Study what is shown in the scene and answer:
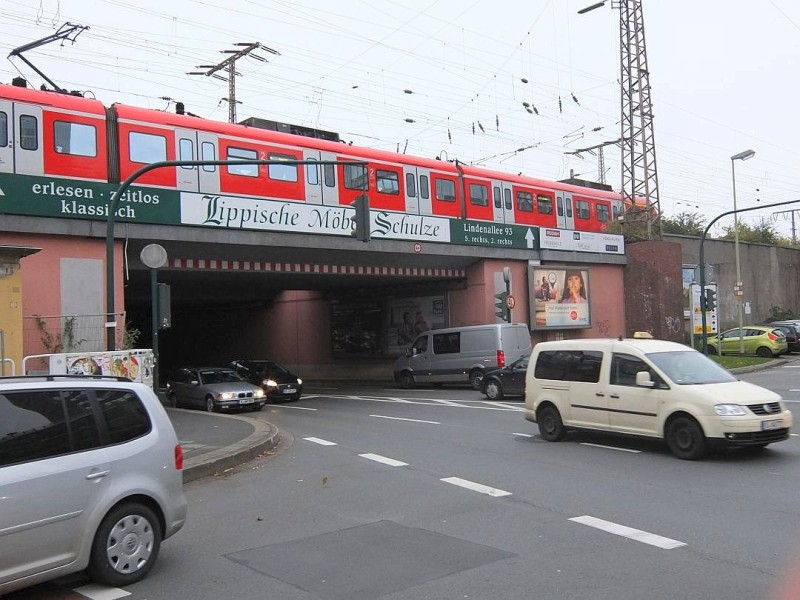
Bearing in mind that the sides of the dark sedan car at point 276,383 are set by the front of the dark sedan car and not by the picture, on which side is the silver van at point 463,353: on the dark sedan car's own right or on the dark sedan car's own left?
on the dark sedan car's own left

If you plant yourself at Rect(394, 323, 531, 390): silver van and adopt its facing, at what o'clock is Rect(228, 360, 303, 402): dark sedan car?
The dark sedan car is roughly at 10 o'clock from the silver van.

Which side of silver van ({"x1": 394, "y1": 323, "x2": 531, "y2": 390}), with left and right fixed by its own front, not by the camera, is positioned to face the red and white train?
front

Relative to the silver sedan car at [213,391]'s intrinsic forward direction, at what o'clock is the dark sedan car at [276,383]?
the dark sedan car at [276,383] is roughly at 9 o'clock from the silver sedan car at [213,391].

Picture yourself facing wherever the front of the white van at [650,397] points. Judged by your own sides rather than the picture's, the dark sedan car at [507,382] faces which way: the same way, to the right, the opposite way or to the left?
the opposite way

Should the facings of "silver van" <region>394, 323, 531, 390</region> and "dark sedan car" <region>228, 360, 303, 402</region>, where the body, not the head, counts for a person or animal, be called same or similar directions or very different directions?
very different directions

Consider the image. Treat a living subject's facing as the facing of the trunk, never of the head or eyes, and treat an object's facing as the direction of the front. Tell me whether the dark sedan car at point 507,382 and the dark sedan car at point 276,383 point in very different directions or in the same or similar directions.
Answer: very different directions

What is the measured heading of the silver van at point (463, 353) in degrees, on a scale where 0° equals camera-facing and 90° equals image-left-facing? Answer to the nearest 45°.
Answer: approximately 135°

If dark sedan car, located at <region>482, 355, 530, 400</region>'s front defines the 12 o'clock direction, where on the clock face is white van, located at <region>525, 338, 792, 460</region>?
The white van is roughly at 7 o'clock from the dark sedan car.

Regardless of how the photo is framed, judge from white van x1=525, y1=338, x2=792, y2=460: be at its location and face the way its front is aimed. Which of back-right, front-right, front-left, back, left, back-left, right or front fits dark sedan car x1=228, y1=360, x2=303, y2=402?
back
